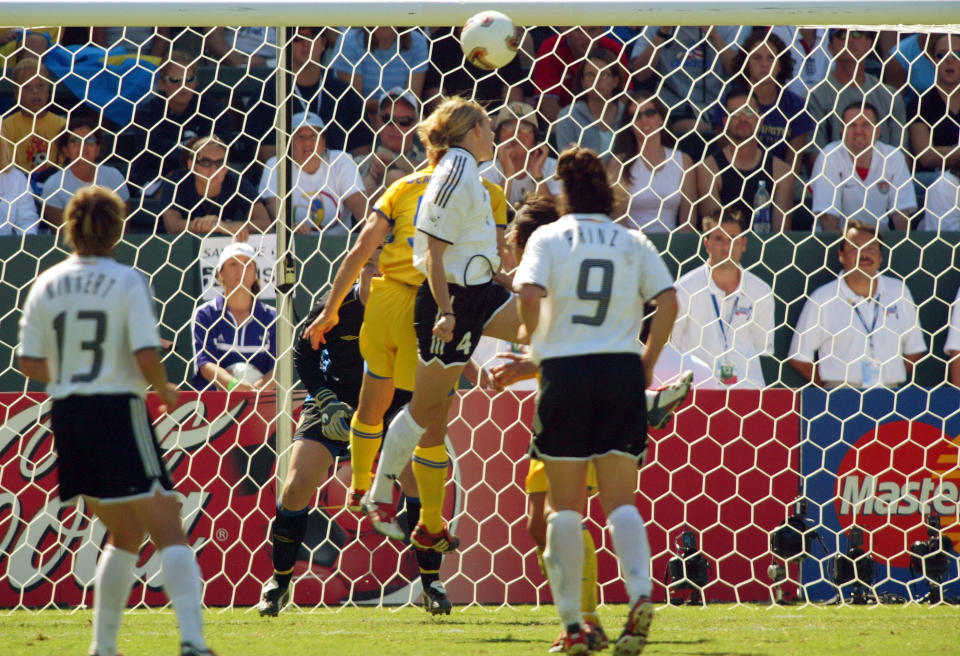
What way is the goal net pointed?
toward the camera

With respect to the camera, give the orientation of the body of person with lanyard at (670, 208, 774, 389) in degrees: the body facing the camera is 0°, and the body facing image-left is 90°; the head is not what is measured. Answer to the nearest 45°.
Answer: approximately 0°

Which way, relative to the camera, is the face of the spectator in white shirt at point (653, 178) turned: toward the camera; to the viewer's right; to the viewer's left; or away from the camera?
toward the camera

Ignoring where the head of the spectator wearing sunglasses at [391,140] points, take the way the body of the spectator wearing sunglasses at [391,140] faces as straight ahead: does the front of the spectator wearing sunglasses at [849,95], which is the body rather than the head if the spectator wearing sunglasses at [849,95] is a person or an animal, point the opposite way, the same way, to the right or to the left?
the same way

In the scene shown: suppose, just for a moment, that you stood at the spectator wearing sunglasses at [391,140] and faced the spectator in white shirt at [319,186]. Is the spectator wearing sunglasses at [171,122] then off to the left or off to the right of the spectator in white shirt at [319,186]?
right

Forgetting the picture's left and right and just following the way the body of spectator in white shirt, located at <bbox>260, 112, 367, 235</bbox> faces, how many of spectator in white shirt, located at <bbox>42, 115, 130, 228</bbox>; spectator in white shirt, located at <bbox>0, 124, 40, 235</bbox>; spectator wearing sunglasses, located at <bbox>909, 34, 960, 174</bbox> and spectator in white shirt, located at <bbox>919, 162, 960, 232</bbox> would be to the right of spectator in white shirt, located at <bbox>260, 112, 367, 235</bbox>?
2

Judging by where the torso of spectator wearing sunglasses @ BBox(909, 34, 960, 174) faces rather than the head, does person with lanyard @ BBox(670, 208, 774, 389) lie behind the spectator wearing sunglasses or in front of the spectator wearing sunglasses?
in front

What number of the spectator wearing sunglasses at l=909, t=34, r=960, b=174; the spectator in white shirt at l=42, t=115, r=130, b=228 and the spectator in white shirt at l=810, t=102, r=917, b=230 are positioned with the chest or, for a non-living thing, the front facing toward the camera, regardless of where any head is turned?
3

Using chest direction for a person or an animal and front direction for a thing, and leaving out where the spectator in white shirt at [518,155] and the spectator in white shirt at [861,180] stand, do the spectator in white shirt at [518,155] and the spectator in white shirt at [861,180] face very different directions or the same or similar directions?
same or similar directions

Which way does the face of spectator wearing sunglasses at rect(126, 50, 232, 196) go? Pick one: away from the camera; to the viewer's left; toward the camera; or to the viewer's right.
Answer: toward the camera

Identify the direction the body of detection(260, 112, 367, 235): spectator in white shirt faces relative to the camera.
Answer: toward the camera

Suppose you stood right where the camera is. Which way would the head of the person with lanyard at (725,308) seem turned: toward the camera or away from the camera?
toward the camera

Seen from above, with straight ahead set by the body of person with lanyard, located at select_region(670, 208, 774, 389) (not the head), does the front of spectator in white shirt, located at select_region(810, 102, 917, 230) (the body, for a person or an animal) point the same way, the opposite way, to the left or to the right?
the same way

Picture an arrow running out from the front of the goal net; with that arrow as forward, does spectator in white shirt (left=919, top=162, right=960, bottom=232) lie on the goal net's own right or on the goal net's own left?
on the goal net's own left

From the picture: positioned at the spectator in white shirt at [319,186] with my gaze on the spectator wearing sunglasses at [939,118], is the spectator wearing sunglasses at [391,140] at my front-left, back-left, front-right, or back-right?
front-left

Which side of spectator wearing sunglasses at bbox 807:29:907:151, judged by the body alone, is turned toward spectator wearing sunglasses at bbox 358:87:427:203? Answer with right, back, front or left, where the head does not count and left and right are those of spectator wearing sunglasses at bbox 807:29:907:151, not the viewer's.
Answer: right

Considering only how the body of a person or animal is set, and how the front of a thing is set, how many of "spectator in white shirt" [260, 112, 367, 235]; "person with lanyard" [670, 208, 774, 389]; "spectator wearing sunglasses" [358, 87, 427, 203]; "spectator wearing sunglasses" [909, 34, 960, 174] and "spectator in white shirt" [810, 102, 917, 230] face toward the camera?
5

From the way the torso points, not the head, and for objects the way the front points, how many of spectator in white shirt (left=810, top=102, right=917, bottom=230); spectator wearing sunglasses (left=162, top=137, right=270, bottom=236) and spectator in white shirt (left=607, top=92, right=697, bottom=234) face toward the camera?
3
